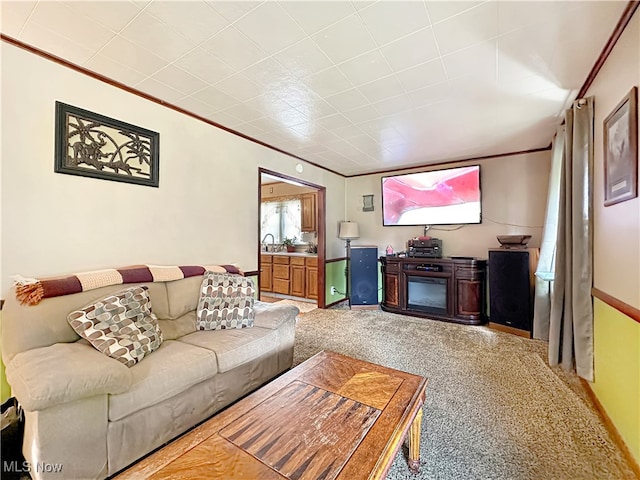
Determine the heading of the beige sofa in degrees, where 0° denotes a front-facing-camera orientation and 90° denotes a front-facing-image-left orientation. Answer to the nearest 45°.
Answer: approximately 315°

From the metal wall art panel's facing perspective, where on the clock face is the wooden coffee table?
The wooden coffee table is roughly at 1 o'clock from the metal wall art panel.

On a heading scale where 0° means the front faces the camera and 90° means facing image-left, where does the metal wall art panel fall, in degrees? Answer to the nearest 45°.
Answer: approximately 315°

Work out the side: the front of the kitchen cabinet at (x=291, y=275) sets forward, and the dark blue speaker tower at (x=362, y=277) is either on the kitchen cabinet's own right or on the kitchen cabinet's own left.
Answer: on the kitchen cabinet's own left

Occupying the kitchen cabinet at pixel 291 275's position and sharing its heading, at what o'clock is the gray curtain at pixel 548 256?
The gray curtain is roughly at 9 o'clock from the kitchen cabinet.

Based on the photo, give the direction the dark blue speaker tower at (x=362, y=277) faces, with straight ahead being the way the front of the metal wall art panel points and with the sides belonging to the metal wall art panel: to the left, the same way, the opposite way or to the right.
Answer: to the right
